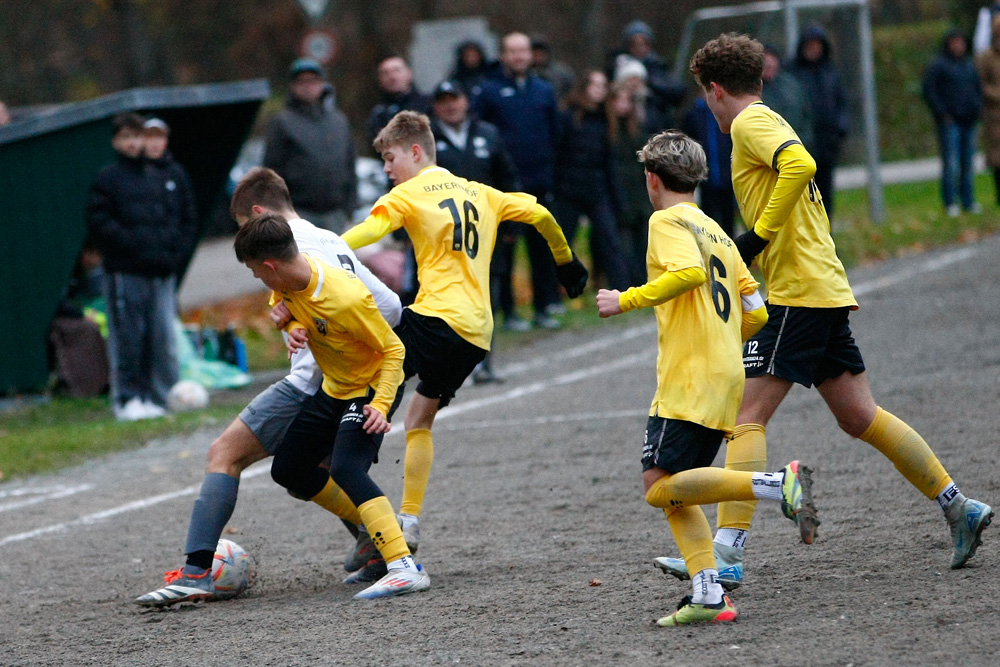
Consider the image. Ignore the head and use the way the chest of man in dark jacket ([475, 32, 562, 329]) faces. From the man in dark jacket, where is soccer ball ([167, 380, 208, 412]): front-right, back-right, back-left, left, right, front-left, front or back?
front-right

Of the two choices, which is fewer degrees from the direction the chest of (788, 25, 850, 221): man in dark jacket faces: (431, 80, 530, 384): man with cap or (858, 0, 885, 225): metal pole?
the man with cap

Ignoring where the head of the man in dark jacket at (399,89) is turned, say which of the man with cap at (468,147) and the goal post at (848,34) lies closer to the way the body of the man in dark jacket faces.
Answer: the man with cap

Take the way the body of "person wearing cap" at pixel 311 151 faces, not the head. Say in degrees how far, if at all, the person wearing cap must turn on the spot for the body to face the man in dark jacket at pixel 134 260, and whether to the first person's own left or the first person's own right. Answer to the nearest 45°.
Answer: approximately 45° to the first person's own right

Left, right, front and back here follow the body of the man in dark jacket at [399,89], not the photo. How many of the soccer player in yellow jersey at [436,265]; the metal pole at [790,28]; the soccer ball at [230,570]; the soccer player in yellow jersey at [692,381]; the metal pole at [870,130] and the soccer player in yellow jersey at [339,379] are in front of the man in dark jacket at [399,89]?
4

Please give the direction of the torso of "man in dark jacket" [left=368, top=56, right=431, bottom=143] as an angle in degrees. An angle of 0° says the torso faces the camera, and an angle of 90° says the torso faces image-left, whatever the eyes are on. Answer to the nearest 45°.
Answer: approximately 0°

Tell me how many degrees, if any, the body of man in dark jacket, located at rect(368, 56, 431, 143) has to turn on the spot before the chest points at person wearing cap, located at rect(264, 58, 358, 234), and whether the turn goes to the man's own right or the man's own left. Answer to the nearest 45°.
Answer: approximately 45° to the man's own right

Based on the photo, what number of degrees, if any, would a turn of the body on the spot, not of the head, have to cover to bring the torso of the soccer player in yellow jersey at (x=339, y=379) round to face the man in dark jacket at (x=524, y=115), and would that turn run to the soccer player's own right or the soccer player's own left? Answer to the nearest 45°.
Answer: approximately 135° to the soccer player's own right

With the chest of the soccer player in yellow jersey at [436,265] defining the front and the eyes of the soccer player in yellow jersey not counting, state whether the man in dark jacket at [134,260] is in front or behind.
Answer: in front

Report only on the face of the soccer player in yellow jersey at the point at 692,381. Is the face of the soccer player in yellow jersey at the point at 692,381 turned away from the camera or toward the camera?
away from the camera
